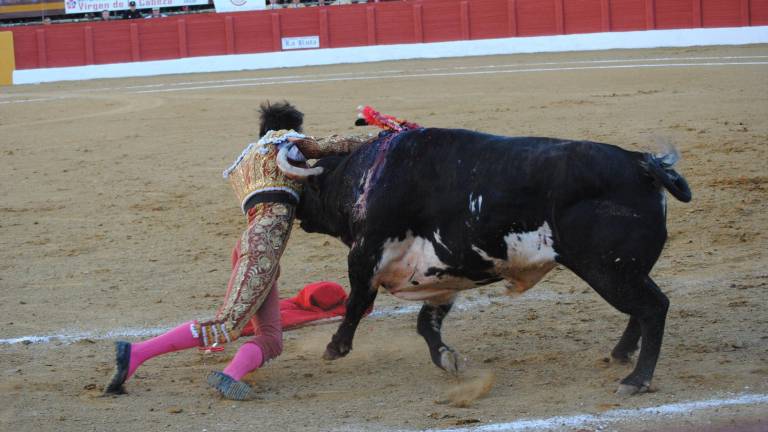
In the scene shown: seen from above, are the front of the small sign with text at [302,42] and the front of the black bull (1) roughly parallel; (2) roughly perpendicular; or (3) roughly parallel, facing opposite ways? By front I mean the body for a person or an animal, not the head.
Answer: roughly perpendicular

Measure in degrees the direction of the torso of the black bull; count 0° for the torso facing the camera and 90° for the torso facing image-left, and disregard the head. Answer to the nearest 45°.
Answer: approximately 90°

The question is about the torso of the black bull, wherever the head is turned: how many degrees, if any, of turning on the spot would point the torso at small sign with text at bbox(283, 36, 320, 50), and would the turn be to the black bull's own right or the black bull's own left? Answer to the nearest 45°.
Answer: approximately 90° to the black bull's own right

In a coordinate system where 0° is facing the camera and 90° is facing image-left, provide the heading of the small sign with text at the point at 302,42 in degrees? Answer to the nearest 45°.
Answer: approximately 0°

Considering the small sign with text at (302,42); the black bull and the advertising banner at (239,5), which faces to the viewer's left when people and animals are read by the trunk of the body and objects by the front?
the black bull

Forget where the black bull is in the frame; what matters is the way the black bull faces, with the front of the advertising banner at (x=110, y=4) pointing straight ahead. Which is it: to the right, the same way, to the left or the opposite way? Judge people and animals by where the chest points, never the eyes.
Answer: to the right

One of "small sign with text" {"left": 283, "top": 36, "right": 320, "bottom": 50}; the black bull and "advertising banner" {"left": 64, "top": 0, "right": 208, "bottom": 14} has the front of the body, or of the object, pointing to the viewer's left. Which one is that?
the black bull

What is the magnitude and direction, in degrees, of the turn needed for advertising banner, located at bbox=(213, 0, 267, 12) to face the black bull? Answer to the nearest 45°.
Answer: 0° — it already faces it

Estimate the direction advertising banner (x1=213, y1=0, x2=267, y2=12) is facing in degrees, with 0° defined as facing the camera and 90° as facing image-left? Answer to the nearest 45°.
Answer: approximately 0°
